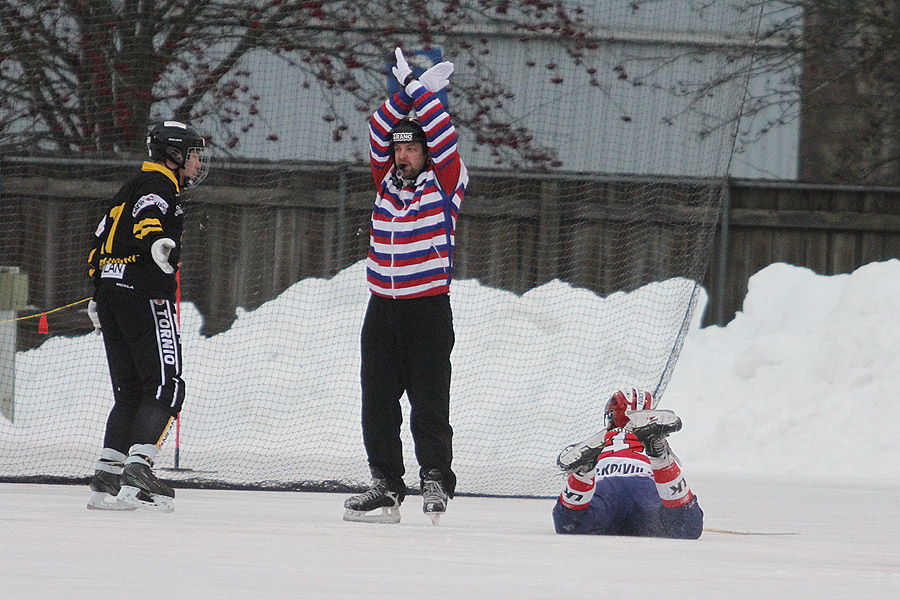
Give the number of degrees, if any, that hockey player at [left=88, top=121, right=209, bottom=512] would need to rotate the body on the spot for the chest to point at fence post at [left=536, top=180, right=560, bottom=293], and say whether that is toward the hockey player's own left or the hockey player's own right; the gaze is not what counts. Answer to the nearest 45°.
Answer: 0° — they already face it

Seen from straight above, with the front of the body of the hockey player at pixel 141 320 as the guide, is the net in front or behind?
in front

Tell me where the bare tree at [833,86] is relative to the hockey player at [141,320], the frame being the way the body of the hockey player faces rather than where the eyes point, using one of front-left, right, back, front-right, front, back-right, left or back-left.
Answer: front

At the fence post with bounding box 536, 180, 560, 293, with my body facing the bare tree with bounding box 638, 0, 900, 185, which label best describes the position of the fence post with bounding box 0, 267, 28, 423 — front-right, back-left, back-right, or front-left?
back-left

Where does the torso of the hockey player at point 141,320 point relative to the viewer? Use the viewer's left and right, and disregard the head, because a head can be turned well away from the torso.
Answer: facing away from the viewer and to the right of the viewer

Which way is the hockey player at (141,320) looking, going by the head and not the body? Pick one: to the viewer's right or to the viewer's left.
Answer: to the viewer's right

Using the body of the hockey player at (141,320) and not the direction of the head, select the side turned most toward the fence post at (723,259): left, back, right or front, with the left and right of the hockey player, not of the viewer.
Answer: front

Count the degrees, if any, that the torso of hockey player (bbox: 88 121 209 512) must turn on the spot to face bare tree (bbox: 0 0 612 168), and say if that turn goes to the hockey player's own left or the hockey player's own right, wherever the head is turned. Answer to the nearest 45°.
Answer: approximately 45° to the hockey player's own left

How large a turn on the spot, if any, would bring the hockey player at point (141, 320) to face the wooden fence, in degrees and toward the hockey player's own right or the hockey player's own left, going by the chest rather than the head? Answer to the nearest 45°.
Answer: approximately 45° to the hockey player's own left

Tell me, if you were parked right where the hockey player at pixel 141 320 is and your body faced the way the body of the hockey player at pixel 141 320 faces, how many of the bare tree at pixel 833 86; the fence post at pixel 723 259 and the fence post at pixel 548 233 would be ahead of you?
3
